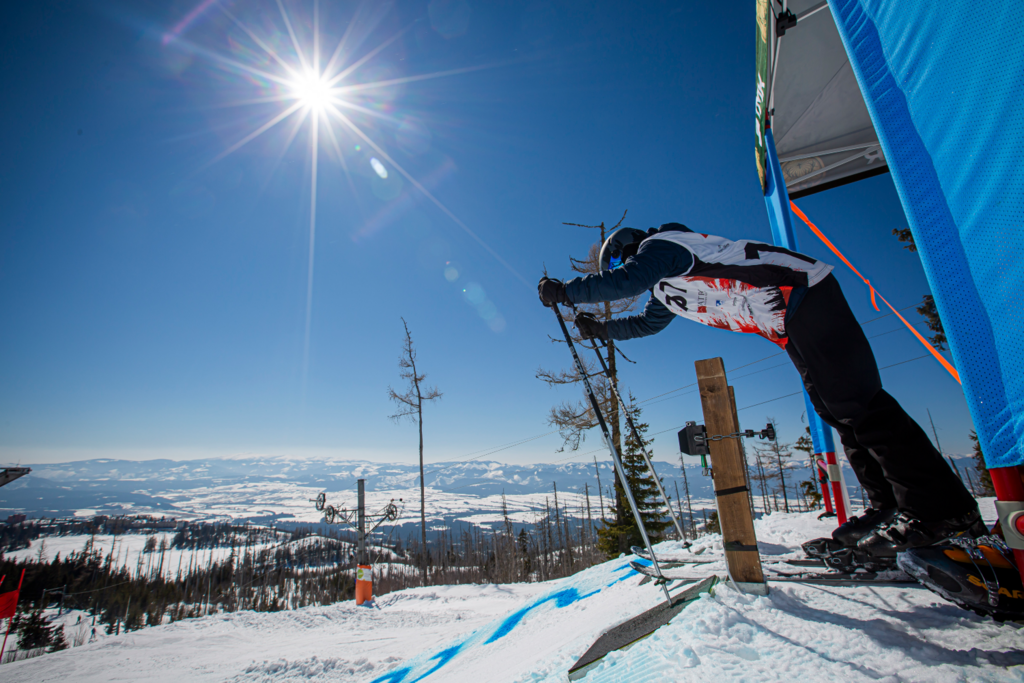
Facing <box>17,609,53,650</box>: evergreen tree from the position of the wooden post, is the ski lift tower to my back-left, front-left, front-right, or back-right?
front-right

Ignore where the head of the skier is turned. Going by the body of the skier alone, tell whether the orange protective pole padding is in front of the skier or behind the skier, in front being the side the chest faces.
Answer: in front

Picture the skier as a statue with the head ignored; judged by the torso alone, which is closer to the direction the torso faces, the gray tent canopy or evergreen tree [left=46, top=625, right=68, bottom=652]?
the evergreen tree

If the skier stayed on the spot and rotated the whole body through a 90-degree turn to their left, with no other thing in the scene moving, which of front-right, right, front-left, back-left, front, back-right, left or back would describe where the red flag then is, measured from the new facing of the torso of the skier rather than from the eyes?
right

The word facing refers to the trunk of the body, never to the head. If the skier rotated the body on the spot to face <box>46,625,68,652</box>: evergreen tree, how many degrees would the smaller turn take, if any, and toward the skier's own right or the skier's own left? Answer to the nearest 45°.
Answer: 0° — they already face it

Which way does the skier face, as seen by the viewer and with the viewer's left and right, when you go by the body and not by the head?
facing to the left of the viewer

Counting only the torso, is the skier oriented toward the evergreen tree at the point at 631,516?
no

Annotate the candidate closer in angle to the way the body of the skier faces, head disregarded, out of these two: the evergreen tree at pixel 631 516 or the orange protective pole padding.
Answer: the orange protective pole padding

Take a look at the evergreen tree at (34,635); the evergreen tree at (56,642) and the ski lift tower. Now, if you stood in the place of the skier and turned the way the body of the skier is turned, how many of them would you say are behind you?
0
